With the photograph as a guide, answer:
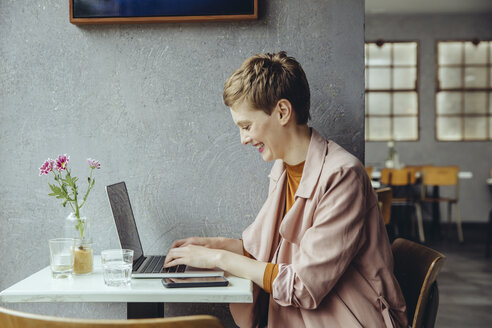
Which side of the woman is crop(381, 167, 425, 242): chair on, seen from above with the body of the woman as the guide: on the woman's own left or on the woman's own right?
on the woman's own right

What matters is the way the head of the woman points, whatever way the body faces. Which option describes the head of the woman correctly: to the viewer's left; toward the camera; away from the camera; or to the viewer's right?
to the viewer's left

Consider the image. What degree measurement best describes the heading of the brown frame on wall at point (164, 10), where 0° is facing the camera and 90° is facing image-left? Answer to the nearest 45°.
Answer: approximately 0°

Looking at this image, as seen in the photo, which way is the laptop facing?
to the viewer's right

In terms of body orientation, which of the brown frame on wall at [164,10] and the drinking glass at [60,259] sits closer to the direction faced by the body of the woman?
the drinking glass

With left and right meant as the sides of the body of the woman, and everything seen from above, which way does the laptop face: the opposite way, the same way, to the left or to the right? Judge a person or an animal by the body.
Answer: the opposite way

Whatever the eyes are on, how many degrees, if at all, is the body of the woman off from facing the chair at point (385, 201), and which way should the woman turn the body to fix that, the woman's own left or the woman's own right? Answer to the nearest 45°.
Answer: approximately 90° to the woman's own right

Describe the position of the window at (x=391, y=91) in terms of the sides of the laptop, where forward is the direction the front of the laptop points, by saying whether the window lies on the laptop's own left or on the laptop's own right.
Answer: on the laptop's own left

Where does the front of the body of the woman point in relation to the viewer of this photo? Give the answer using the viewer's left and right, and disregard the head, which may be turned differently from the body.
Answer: facing to the left of the viewer
